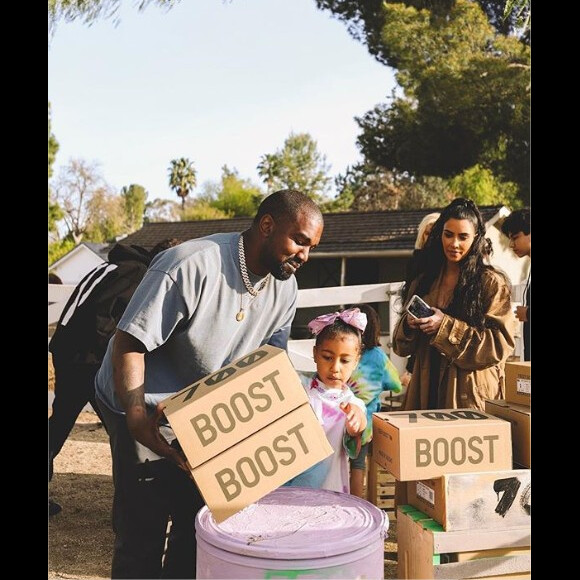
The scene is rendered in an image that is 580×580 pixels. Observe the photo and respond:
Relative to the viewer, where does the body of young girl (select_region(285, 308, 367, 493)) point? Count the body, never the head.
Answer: toward the camera

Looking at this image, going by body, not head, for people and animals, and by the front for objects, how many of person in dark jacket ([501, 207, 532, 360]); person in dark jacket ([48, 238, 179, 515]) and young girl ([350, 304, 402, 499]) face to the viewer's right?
1

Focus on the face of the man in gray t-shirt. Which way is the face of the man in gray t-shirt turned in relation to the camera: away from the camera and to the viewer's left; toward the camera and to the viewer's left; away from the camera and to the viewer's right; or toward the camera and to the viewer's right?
toward the camera and to the viewer's right

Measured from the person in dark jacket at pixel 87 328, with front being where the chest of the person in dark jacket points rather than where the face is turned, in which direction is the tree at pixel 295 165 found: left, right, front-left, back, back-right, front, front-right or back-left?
front

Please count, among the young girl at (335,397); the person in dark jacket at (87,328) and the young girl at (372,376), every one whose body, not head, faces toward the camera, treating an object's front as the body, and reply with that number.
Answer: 1

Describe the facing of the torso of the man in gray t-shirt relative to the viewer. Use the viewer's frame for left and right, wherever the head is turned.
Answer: facing the viewer and to the right of the viewer
